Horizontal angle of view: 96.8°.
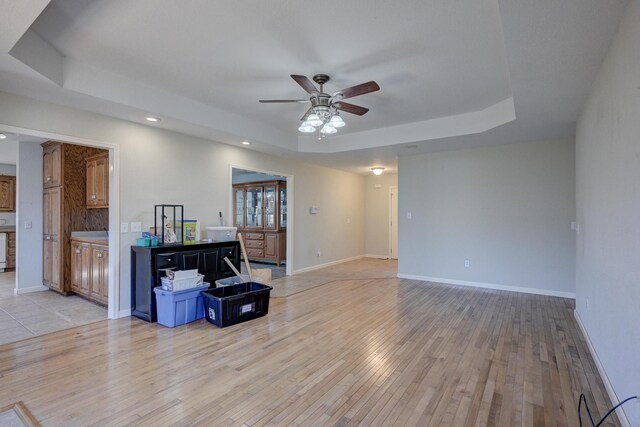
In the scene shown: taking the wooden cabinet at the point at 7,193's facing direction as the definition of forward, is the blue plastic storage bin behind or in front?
in front

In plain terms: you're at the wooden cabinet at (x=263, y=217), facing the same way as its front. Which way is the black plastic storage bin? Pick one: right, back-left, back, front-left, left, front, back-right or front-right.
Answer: front-left

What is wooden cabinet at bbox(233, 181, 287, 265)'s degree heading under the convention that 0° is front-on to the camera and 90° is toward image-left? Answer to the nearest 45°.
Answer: approximately 45°

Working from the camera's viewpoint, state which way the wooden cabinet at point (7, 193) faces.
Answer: facing the viewer

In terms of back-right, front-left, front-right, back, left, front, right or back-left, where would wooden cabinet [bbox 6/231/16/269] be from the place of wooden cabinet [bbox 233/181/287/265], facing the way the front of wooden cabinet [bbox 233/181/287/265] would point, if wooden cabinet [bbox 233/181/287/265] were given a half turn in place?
back-left

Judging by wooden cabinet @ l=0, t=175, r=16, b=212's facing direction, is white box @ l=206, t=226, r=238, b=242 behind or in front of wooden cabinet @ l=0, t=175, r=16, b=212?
in front

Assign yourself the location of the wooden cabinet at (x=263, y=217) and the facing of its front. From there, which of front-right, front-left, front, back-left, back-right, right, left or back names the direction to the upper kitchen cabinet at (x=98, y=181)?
front

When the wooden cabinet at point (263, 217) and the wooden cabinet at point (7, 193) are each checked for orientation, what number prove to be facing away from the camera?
0

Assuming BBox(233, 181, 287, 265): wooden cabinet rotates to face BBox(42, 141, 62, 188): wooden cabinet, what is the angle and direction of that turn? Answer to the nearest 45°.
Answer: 0° — it already faces it
